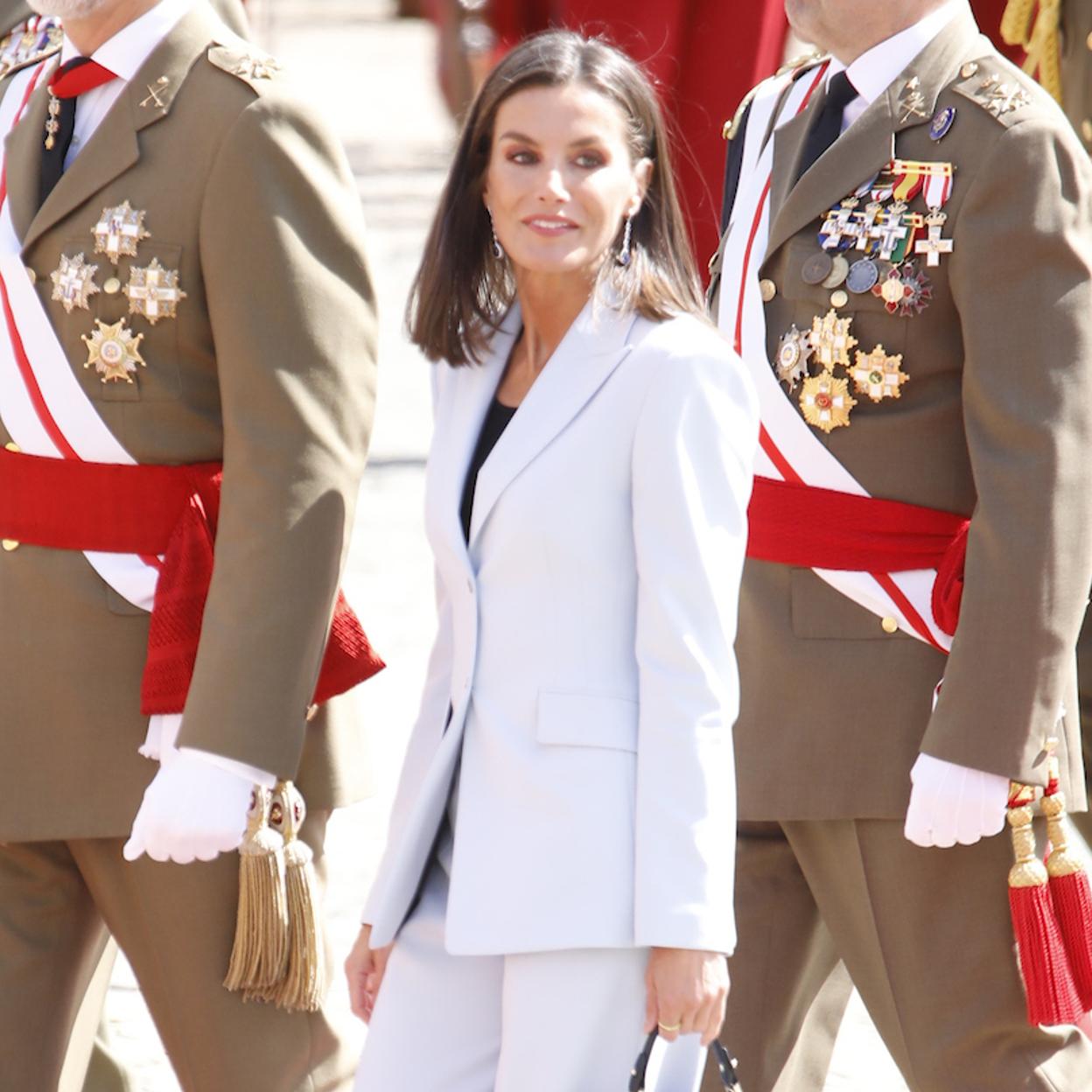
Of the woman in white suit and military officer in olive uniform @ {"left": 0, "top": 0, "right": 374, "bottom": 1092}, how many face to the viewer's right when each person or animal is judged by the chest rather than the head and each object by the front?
0

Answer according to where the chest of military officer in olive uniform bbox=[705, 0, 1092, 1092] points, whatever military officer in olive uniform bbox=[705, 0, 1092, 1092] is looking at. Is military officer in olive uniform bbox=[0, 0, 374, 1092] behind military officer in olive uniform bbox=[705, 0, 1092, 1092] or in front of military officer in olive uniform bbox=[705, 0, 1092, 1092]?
in front

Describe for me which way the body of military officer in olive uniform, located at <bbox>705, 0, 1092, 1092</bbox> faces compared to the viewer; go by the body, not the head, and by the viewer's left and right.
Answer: facing the viewer and to the left of the viewer

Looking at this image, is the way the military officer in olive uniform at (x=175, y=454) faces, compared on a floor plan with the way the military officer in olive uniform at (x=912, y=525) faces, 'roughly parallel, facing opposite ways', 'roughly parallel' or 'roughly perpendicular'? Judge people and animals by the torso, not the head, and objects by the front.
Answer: roughly parallel

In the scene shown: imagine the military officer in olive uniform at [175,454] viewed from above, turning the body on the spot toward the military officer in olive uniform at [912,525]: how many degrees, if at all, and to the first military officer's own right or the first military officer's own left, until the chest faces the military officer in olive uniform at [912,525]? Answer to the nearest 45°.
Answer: approximately 135° to the first military officer's own left
